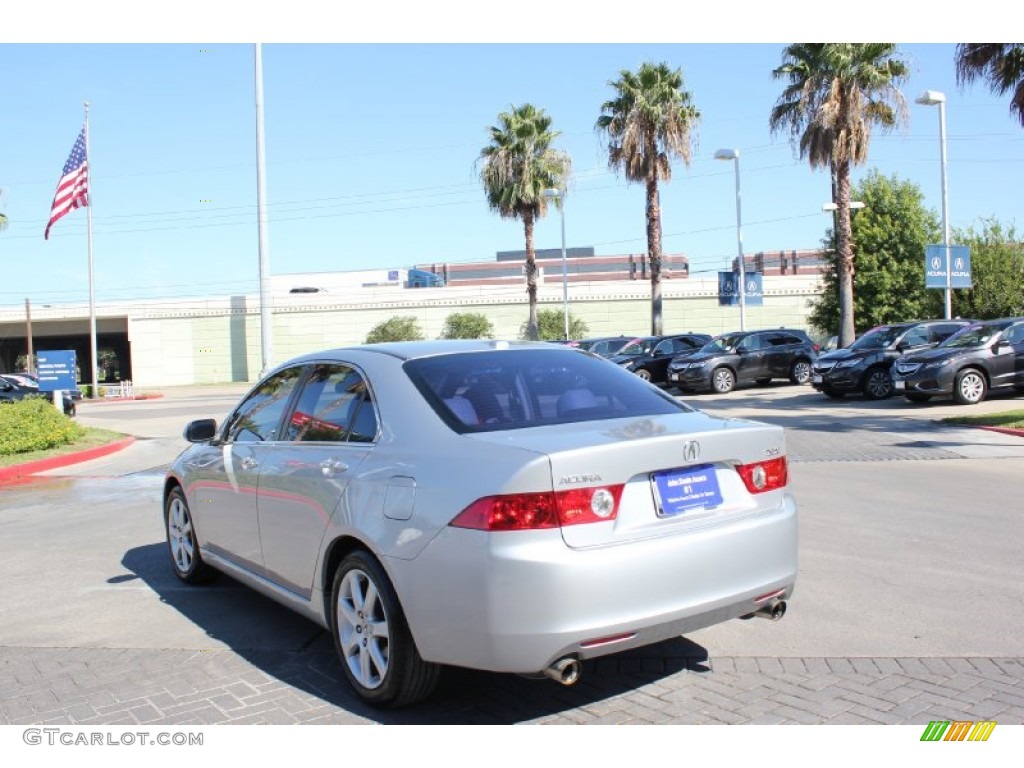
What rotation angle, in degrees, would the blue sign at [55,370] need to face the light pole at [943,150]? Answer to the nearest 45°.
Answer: approximately 90° to its left

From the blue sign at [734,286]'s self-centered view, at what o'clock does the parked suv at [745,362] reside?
The parked suv is roughly at 12 o'clock from the blue sign.

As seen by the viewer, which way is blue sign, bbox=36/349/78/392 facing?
toward the camera

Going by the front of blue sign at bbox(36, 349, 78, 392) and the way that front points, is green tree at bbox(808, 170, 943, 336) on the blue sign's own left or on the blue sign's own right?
on the blue sign's own left

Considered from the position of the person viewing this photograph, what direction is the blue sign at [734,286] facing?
facing the viewer

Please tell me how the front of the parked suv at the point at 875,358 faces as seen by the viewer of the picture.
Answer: facing the viewer and to the left of the viewer

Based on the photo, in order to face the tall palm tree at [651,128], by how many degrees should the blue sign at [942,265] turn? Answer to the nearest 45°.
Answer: approximately 135° to its right

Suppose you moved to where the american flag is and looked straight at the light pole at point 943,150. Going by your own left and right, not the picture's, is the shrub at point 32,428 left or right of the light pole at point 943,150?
right

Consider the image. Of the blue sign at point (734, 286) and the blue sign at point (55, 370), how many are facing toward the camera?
2

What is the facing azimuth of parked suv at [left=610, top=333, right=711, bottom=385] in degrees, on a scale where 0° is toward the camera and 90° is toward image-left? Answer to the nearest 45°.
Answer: approximately 45°

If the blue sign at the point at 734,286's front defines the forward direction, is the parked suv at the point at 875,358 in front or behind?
in front

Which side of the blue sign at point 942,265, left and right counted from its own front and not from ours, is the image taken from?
front
